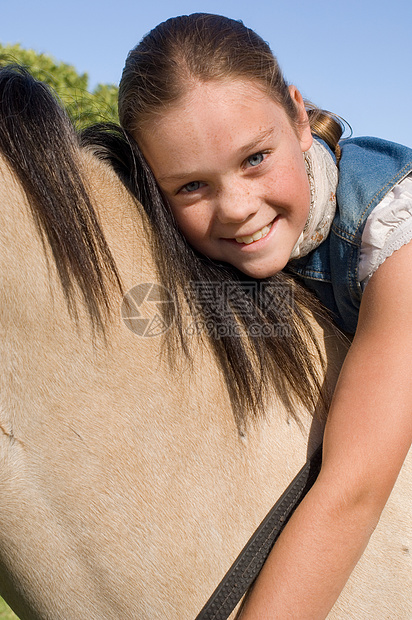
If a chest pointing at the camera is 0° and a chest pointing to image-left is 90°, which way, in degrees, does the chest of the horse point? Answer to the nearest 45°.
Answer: approximately 90°
